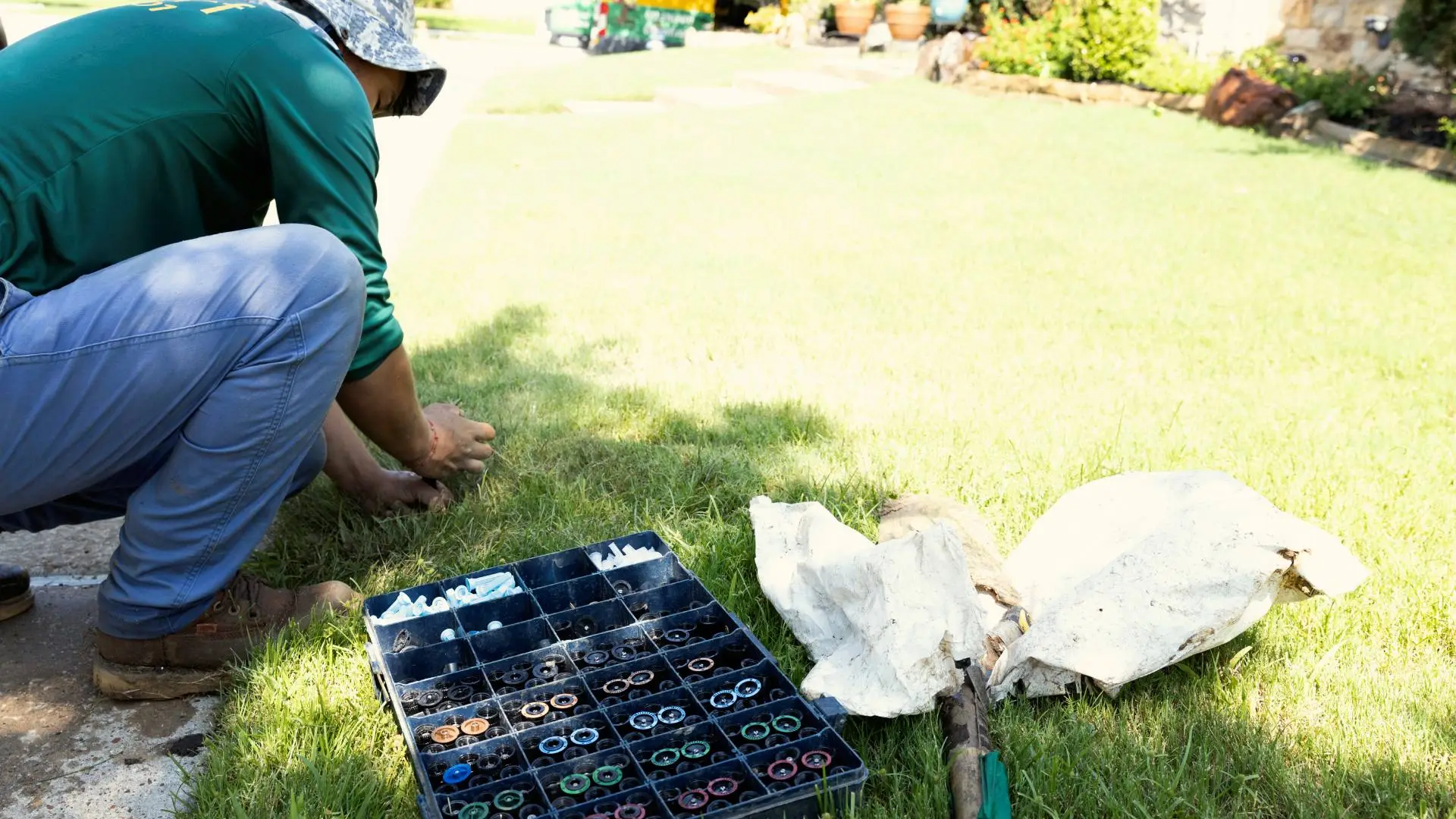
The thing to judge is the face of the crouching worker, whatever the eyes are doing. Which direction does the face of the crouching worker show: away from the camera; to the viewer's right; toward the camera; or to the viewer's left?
to the viewer's right

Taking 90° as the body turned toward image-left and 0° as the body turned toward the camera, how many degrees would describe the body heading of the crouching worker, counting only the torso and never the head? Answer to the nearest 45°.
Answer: approximately 270°

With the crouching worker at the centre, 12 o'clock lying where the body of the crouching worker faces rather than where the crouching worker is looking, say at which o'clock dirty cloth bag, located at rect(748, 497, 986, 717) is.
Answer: The dirty cloth bag is roughly at 1 o'clock from the crouching worker.

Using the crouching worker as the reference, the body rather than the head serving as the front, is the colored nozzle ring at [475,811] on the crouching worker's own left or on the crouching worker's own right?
on the crouching worker's own right

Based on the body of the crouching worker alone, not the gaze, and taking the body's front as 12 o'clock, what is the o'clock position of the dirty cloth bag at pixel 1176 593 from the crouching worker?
The dirty cloth bag is roughly at 1 o'clock from the crouching worker.

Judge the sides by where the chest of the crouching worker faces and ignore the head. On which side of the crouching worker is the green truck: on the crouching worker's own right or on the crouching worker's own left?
on the crouching worker's own left
